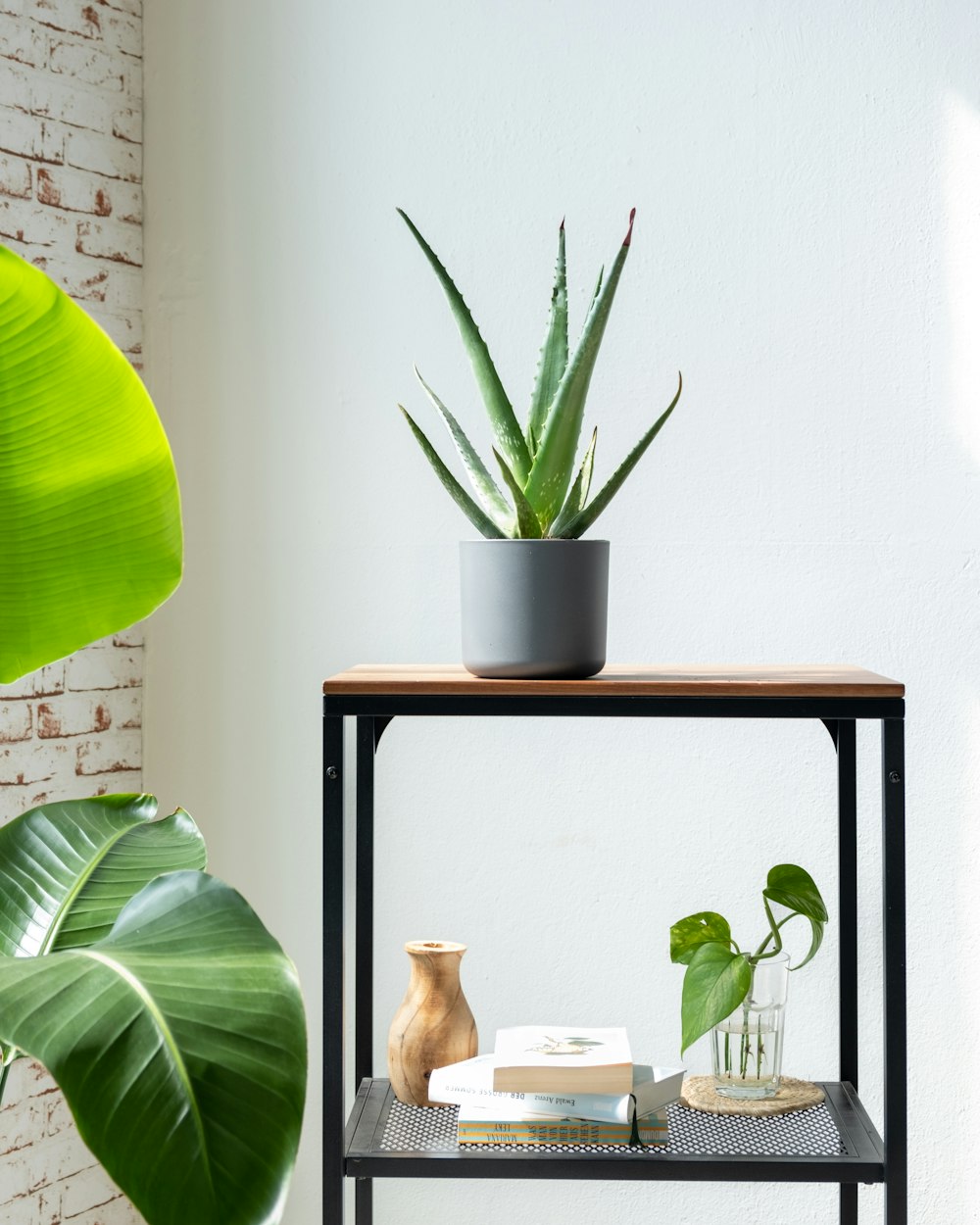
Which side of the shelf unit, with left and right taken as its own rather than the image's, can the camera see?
front
